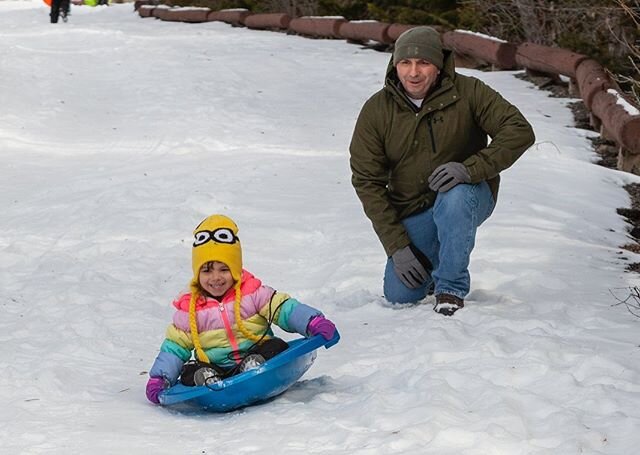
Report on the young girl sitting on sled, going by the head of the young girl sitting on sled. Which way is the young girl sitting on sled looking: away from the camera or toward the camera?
toward the camera

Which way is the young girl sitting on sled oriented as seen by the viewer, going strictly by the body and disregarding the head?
toward the camera
